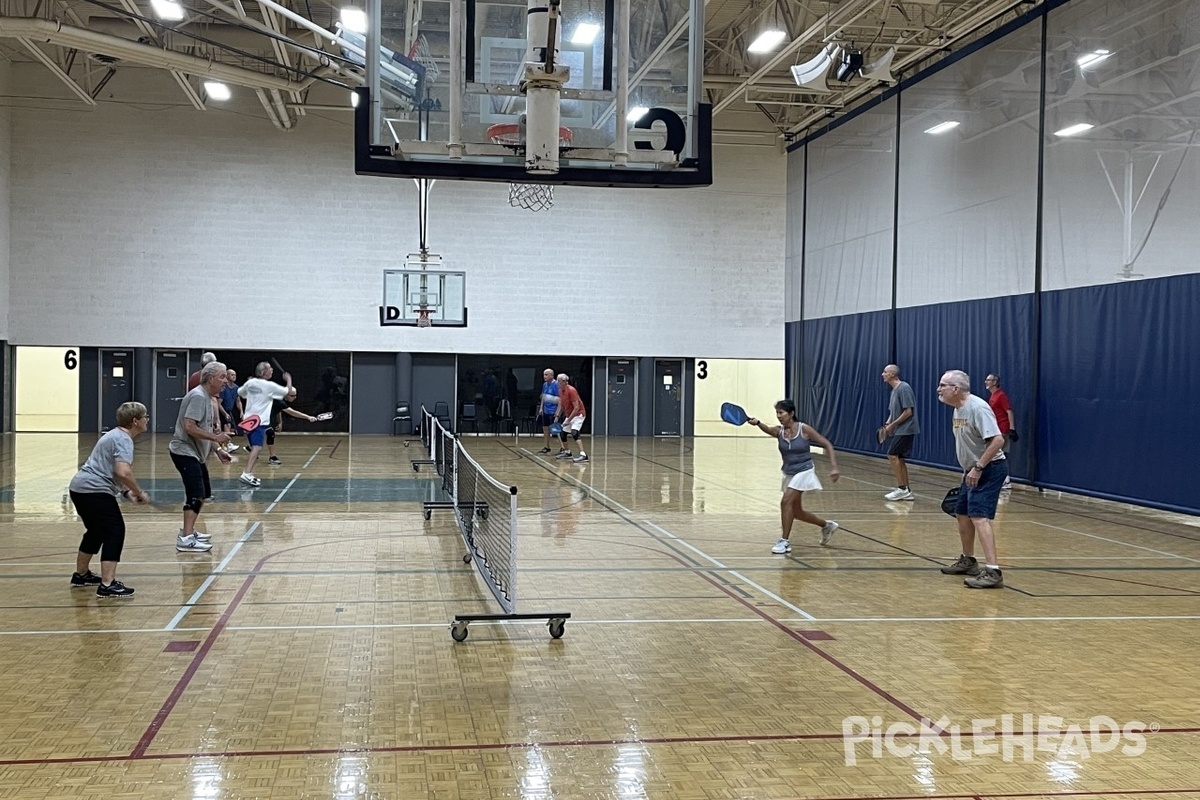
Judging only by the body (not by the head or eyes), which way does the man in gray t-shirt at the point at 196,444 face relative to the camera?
to the viewer's right

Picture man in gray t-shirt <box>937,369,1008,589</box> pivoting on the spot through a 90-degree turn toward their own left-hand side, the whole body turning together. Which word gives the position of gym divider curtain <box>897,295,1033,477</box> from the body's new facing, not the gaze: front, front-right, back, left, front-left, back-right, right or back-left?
back

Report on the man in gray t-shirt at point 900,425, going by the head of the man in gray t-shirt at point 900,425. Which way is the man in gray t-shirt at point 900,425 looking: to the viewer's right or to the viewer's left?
to the viewer's left

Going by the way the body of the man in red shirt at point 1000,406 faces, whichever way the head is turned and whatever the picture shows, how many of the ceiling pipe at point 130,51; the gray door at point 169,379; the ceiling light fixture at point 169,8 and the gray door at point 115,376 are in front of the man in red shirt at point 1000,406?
4

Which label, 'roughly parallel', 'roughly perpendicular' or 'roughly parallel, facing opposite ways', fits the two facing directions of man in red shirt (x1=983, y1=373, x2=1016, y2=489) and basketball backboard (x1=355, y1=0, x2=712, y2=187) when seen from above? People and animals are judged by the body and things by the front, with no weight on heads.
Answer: roughly perpendicular

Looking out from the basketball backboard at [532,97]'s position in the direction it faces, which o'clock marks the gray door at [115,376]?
The gray door is roughly at 11 o'clock from the basketball backboard.

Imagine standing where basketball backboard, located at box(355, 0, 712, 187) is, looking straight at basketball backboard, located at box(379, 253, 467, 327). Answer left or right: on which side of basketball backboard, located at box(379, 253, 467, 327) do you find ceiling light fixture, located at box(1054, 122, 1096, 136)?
right

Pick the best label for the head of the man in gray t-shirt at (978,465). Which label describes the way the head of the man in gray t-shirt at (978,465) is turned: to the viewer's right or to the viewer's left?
to the viewer's left

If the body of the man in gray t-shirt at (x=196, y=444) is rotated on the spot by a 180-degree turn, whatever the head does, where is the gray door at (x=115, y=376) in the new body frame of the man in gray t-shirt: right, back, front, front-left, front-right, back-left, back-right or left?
right
